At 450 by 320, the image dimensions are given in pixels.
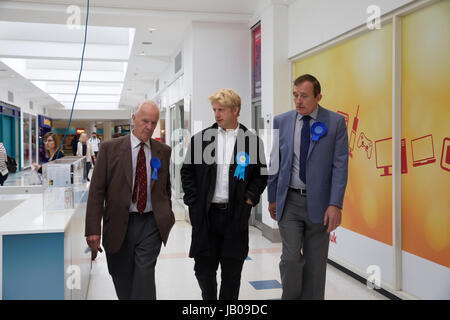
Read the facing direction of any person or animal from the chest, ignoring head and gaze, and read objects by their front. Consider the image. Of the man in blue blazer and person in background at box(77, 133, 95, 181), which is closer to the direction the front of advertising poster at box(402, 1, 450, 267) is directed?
the man in blue blazer

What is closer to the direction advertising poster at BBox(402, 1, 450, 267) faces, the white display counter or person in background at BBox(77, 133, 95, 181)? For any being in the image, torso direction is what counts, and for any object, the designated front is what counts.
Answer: the white display counter

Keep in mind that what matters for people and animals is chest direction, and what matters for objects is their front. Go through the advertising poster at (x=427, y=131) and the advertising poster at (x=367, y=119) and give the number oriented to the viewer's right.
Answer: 0

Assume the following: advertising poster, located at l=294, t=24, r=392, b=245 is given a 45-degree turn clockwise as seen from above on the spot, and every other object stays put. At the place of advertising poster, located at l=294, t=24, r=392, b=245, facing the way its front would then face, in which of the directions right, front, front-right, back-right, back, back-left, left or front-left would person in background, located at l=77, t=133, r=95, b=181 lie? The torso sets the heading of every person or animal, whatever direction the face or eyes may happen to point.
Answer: front-right

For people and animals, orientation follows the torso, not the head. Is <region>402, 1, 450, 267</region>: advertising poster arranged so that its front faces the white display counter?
yes

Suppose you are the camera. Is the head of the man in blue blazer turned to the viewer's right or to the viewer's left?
to the viewer's left

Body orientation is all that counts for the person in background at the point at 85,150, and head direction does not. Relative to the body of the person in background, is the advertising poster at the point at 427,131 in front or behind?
in front

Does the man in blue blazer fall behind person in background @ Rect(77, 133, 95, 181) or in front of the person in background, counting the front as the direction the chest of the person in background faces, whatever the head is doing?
in front

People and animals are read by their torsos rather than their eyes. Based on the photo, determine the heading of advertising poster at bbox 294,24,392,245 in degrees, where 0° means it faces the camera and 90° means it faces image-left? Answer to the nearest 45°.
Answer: approximately 45°

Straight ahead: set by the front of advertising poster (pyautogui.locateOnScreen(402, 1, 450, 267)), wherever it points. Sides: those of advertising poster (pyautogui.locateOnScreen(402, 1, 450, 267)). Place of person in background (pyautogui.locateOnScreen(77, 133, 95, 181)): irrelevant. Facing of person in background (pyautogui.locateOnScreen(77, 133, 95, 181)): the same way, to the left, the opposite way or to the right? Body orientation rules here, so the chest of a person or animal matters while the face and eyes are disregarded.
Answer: to the left

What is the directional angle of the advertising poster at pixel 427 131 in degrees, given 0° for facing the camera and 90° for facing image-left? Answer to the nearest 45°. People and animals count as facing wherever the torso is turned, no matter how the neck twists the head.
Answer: approximately 45°

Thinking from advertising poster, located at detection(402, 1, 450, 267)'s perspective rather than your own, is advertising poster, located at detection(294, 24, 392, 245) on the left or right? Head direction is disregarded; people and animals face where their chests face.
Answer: on its right

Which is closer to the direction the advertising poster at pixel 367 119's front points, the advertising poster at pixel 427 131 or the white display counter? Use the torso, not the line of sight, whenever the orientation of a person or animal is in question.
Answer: the white display counter

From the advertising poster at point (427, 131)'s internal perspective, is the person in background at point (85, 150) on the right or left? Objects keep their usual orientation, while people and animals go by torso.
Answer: on its right
